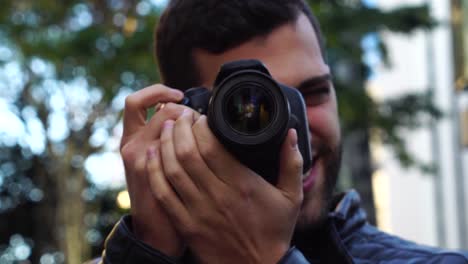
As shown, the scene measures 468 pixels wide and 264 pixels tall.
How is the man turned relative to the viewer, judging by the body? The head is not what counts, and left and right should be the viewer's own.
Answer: facing the viewer
